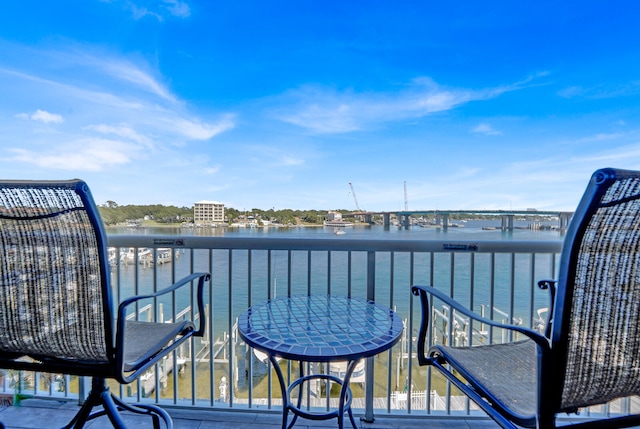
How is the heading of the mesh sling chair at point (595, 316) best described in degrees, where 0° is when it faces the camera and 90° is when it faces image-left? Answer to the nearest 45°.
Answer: approximately 135°

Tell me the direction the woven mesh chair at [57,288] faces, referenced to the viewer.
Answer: facing away from the viewer and to the right of the viewer

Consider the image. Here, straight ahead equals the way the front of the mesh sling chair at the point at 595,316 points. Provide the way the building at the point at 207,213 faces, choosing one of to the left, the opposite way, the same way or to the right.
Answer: the opposite way

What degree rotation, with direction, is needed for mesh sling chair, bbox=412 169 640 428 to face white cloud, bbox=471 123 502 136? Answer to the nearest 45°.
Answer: approximately 45° to its right
